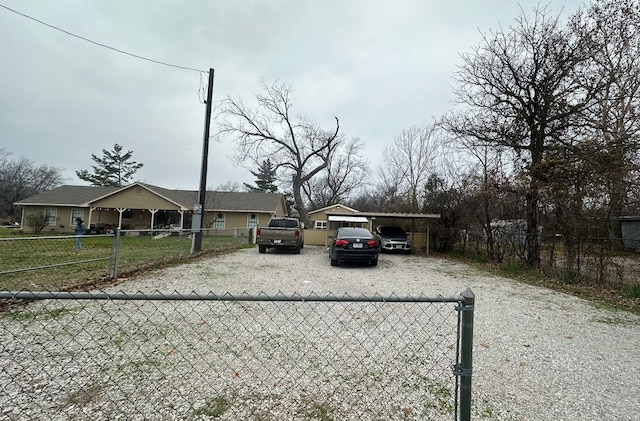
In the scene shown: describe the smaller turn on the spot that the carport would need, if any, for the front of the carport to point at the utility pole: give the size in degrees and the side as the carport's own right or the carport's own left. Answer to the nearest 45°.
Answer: approximately 45° to the carport's own right

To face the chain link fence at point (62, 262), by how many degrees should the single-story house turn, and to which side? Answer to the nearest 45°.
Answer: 0° — it already faces it

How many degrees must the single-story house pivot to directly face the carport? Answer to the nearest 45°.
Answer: approximately 45° to its left

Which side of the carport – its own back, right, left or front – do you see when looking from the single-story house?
right

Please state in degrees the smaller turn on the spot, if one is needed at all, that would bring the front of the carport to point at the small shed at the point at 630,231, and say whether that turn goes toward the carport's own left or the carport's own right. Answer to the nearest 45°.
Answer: approximately 45° to the carport's own left

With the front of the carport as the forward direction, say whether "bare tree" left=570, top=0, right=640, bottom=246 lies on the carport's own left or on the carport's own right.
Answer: on the carport's own left

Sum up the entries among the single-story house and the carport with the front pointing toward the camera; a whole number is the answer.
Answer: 2

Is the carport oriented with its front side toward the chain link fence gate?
yes

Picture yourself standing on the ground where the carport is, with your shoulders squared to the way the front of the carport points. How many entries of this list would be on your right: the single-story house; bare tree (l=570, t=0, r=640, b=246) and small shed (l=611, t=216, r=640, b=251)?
1

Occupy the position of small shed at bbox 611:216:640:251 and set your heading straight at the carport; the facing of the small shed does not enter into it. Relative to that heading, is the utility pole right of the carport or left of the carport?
left

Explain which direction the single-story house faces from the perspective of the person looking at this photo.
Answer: facing the viewer
